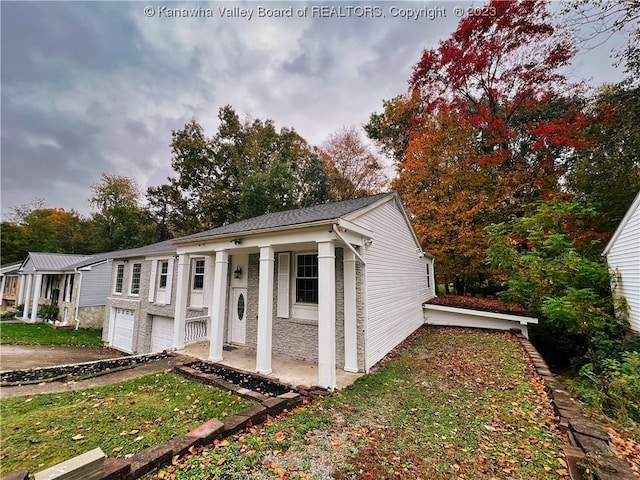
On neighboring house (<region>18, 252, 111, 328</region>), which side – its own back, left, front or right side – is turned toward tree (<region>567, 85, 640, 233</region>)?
left

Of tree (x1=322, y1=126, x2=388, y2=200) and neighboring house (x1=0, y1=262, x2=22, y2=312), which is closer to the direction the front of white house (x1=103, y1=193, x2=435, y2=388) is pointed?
the neighboring house

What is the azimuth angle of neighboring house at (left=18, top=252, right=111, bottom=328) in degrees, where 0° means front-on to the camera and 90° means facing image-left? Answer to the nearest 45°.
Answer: approximately 45°

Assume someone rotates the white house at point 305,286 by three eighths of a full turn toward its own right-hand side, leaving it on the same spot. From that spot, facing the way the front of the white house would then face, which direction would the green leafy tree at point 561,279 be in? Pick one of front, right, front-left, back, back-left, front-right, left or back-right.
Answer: right

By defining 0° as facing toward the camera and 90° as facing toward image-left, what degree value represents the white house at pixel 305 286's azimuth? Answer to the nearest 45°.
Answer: approximately 45°

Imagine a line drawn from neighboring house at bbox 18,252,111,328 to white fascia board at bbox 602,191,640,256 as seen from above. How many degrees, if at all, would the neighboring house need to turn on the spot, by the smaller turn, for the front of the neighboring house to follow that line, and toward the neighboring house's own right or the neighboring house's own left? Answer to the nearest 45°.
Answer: approximately 90° to the neighboring house's own left

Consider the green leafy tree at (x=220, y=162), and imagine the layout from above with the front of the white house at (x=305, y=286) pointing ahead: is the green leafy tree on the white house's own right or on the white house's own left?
on the white house's own right

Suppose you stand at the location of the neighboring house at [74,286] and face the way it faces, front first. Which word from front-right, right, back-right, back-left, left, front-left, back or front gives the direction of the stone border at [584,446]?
front-left

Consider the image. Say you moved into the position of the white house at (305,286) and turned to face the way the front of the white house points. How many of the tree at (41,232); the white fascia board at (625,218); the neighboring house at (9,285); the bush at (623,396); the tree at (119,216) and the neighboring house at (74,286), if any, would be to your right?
4

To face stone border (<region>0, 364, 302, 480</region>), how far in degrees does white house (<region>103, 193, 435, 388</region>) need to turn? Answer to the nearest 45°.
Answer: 0° — it already faces it

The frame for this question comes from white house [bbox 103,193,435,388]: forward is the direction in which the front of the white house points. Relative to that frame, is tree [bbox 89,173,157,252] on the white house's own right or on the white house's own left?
on the white house's own right

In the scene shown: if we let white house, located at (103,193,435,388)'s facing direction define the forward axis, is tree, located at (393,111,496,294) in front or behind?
behind

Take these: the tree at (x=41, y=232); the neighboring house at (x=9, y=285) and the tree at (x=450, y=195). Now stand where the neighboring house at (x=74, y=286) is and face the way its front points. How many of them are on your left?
1

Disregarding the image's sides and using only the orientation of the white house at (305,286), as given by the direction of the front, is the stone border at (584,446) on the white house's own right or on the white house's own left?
on the white house's own left

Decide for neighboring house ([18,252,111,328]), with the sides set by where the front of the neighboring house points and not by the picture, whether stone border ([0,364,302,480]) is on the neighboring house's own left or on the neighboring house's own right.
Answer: on the neighboring house's own left

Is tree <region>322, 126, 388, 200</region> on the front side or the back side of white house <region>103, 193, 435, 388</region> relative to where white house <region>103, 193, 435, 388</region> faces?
on the back side
